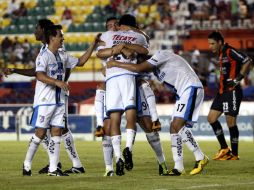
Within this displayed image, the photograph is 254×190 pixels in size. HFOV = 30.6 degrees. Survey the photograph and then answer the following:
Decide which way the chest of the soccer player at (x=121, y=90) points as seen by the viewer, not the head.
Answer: away from the camera

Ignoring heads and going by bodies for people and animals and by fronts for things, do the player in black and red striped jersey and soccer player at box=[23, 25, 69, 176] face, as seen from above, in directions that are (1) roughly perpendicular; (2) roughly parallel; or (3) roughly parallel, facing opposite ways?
roughly perpendicular

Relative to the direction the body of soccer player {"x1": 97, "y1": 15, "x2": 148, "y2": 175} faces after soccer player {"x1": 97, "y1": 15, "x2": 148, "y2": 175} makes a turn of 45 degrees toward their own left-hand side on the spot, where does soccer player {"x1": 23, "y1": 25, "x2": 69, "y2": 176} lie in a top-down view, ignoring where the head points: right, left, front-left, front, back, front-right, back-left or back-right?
front-left

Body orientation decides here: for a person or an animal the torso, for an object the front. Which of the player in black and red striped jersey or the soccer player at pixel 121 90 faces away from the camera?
the soccer player

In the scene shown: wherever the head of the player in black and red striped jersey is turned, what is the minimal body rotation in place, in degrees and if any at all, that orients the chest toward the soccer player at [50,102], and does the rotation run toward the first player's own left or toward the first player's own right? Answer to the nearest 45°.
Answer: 0° — they already face them

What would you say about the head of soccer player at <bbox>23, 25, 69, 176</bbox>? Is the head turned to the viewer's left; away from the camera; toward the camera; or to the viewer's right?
to the viewer's right

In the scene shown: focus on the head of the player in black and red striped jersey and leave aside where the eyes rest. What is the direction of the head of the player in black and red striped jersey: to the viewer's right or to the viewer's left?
to the viewer's left
